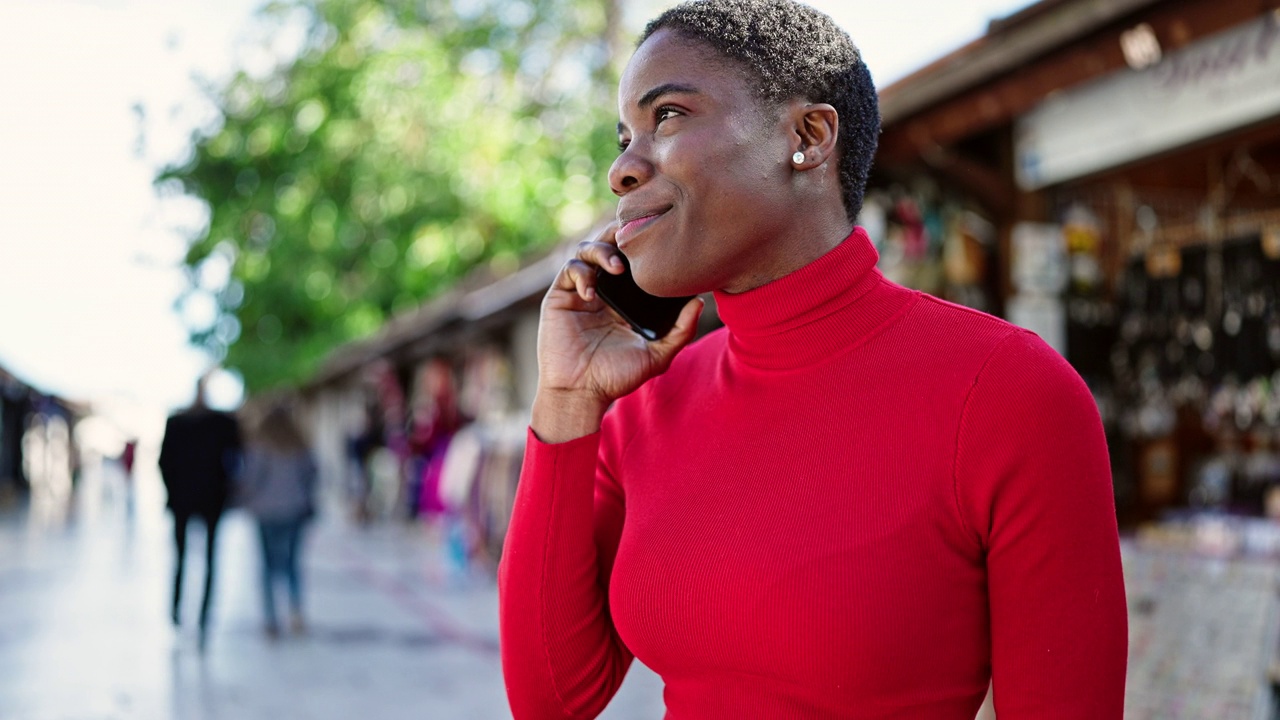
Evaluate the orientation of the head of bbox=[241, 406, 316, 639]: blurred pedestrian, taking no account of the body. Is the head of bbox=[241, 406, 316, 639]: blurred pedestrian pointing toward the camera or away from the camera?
away from the camera

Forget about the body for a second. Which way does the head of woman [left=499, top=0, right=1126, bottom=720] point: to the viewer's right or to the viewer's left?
to the viewer's left

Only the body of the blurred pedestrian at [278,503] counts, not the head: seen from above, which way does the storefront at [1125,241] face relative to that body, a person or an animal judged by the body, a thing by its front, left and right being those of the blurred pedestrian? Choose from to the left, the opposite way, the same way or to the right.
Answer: to the left

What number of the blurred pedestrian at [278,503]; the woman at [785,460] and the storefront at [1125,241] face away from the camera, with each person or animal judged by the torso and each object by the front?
1

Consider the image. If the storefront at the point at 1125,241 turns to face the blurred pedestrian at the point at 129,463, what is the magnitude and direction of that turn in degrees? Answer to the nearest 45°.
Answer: approximately 90° to its right

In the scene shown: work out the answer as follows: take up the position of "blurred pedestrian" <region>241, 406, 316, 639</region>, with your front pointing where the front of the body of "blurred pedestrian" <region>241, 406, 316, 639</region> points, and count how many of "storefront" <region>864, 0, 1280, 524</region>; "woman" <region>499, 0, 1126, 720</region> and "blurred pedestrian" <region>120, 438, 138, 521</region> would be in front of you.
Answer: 1

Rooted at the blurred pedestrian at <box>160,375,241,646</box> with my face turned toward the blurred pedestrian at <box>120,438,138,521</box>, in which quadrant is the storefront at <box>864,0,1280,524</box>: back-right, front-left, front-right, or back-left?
back-right

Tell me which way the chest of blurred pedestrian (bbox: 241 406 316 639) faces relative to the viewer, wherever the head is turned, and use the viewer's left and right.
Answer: facing away from the viewer

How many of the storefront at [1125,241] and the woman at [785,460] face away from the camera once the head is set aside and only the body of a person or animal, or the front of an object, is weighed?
0

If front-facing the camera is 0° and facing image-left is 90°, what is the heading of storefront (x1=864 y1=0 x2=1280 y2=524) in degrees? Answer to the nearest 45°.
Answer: approximately 45°

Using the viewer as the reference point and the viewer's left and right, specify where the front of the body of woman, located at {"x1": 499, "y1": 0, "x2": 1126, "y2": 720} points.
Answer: facing the viewer and to the left of the viewer

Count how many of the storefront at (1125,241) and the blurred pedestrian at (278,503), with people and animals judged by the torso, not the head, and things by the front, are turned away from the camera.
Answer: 1
